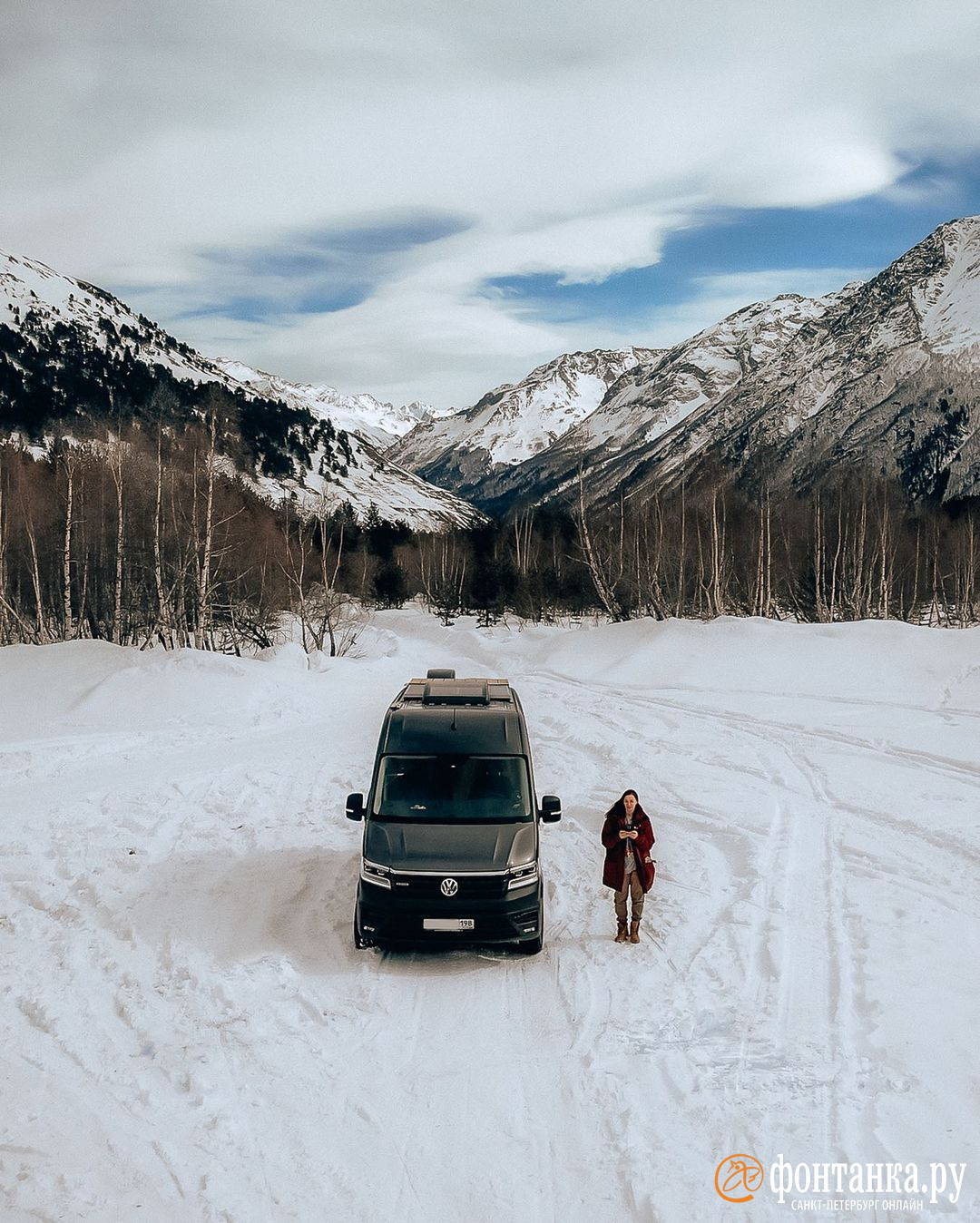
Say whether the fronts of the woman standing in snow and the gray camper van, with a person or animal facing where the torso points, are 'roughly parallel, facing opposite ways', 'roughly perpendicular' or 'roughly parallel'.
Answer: roughly parallel

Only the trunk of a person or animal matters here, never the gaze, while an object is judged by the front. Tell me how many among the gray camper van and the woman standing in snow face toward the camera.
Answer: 2

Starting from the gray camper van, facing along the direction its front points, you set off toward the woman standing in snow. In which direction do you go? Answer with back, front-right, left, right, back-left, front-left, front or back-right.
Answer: left

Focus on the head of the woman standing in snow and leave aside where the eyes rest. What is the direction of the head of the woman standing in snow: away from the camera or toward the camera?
toward the camera

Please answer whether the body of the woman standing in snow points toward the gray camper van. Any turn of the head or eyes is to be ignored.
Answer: no

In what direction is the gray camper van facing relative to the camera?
toward the camera

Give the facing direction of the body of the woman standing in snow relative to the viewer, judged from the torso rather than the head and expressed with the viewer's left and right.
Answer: facing the viewer
